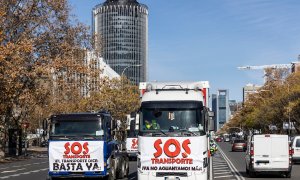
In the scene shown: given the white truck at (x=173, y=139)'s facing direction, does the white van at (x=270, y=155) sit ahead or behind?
behind

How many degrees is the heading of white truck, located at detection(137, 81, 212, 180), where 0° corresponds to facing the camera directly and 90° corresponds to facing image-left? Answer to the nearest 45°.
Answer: approximately 0°

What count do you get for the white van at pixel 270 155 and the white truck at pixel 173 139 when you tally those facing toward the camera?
1

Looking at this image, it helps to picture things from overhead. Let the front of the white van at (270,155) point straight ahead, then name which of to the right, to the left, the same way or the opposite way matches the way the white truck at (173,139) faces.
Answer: the opposite way

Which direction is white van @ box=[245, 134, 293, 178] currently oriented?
away from the camera
